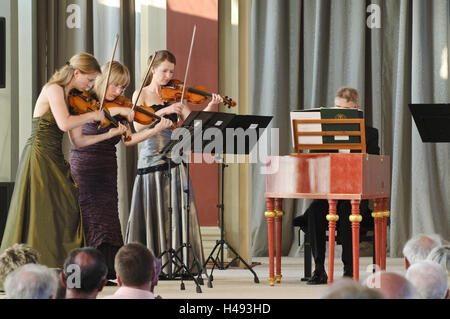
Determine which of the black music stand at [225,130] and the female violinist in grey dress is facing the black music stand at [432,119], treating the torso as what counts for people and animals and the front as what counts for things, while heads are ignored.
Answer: the female violinist in grey dress

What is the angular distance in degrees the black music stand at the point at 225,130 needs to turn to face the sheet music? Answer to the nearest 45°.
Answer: approximately 135° to its right

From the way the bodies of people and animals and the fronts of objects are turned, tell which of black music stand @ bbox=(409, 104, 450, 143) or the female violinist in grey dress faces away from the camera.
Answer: the black music stand

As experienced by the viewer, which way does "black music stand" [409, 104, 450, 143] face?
facing away from the viewer

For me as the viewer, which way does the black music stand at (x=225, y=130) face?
facing away from the viewer and to the left of the viewer

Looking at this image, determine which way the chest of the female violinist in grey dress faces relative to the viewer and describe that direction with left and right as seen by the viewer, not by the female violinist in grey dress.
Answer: facing the viewer and to the right of the viewer

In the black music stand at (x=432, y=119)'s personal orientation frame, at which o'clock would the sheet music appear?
The sheet music is roughly at 10 o'clock from the black music stand.

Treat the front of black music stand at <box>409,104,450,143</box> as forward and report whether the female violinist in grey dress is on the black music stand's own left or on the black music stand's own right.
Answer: on the black music stand's own left

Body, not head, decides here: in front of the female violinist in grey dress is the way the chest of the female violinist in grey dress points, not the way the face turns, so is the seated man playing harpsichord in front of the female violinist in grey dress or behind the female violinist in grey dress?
in front

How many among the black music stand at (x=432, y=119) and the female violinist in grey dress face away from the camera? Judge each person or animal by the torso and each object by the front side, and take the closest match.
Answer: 1

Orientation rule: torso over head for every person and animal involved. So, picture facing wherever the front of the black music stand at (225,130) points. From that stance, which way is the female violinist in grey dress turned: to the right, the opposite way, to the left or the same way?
the opposite way

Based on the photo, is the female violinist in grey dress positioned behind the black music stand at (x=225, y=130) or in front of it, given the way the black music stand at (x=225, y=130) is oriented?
in front
